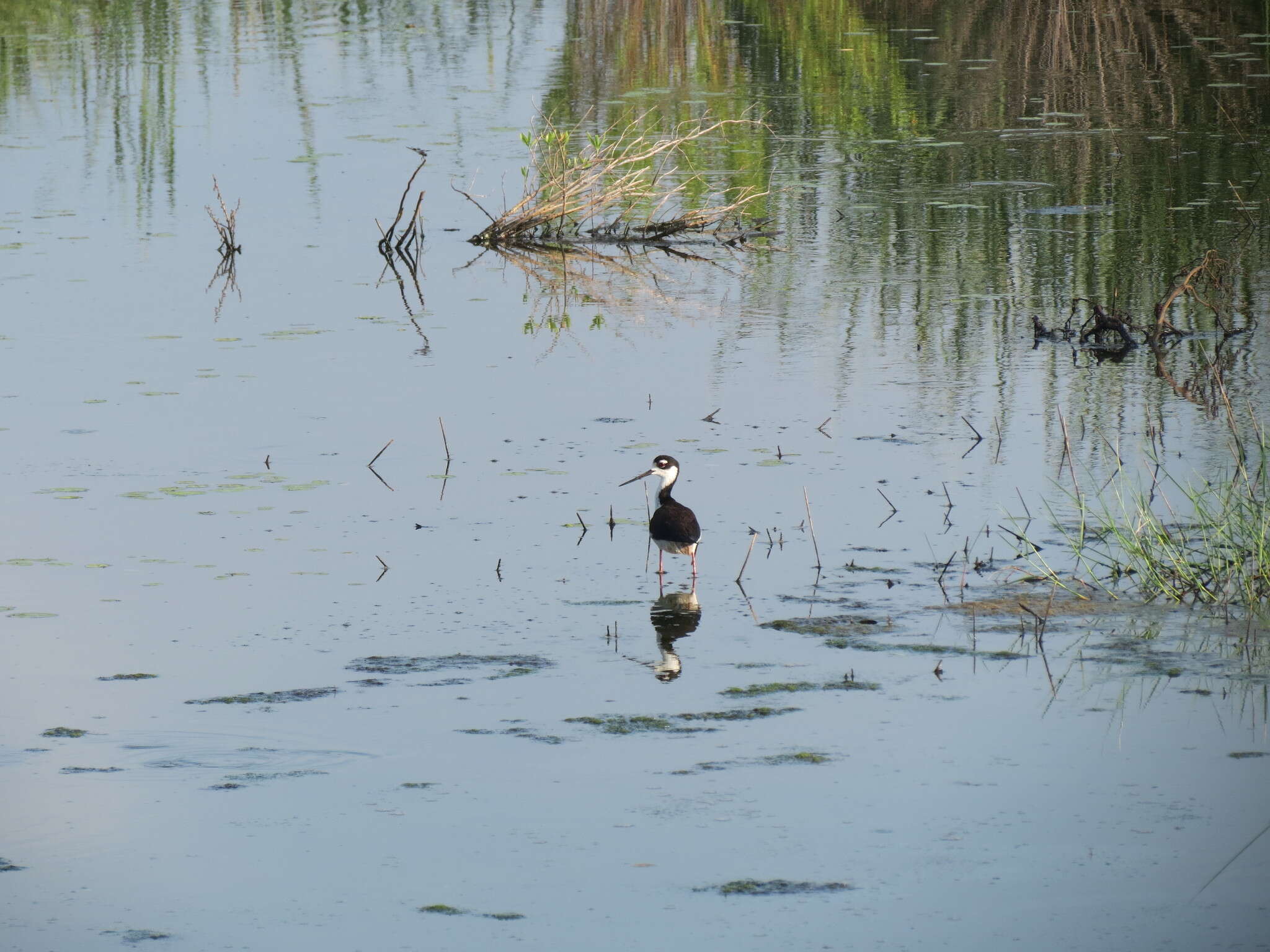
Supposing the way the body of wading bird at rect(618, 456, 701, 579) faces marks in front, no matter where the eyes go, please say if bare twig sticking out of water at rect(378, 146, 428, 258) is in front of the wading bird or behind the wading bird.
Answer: in front

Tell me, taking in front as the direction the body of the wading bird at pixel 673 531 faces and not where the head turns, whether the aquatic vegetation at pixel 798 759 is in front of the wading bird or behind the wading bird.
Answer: behind

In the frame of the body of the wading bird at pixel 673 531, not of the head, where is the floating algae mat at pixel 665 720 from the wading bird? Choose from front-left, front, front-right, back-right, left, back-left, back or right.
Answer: back-left

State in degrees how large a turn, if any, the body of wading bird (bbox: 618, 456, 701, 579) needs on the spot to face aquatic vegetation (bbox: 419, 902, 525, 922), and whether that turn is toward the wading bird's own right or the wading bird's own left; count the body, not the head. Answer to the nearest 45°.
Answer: approximately 135° to the wading bird's own left

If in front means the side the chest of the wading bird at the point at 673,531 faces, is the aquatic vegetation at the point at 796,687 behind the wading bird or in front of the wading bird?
behind

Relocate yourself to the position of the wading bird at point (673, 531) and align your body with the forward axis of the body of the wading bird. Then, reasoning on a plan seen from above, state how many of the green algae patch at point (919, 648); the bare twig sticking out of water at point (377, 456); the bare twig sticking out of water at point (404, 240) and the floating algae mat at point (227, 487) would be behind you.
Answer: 1

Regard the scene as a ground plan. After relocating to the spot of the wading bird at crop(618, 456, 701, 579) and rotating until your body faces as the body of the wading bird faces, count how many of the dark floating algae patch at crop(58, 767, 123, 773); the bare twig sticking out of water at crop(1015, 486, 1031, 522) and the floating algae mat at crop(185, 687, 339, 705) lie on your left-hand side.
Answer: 2

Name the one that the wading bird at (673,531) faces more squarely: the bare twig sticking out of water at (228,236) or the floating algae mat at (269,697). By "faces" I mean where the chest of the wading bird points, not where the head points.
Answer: the bare twig sticking out of water

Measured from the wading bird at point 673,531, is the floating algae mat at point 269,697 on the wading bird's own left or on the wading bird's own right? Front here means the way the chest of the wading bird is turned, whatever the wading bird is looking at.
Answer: on the wading bird's own left

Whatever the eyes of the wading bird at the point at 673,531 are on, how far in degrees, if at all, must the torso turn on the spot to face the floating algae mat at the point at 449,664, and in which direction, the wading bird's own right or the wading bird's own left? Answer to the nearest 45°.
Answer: approximately 90° to the wading bird's own left

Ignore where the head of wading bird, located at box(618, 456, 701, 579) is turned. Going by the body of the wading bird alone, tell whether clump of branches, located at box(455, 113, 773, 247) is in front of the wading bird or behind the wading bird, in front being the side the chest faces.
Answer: in front

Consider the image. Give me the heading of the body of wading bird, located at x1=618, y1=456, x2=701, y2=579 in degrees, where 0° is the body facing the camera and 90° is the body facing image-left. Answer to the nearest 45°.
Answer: approximately 135°
